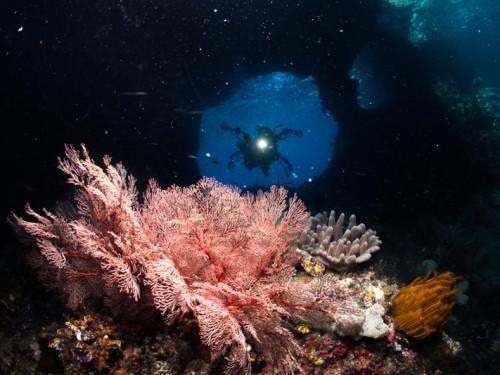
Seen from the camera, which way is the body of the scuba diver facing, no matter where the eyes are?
toward the camera

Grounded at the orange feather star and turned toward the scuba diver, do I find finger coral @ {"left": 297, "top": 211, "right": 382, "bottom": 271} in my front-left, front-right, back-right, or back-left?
front-left

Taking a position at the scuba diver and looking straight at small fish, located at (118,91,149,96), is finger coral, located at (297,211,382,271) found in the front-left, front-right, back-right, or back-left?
front-left

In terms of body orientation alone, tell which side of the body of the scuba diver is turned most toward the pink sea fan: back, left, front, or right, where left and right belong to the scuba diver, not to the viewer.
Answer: front

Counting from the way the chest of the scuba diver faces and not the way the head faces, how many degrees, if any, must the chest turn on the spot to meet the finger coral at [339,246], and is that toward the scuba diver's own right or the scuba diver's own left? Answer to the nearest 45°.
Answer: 0° — they already face it

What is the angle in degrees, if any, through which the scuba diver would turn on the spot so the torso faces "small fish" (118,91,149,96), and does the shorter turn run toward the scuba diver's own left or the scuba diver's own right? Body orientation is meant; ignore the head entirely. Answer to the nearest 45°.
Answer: approximately 45° to the scuba diver's own right

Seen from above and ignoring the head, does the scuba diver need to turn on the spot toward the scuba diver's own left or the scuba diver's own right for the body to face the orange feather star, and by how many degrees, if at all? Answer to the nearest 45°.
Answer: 0° — they already face it

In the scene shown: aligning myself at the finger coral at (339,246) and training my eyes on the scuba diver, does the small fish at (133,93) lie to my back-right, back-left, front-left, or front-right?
front-left
